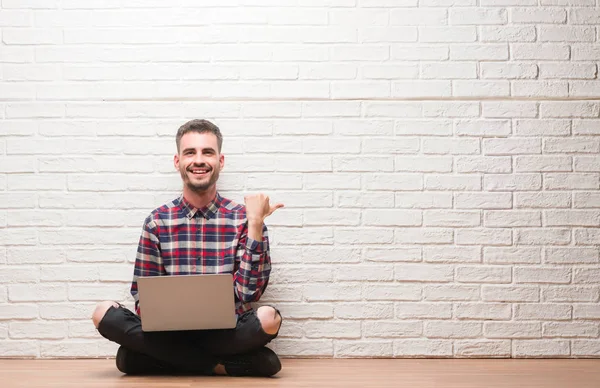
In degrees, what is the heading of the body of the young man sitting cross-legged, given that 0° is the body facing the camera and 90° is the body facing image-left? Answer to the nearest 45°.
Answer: approximately 0°
